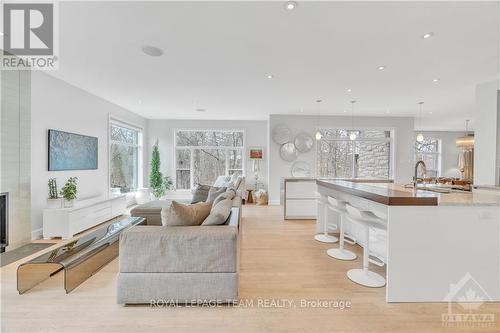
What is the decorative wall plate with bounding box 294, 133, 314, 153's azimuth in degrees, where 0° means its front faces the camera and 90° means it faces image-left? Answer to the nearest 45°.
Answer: approximately 0°

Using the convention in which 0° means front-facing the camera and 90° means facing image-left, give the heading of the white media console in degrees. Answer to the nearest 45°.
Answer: approximately 315°

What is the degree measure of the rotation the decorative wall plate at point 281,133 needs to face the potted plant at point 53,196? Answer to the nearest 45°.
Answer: approximately 45° to its right

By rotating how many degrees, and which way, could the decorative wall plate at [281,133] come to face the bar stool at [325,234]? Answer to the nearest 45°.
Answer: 0° — it already faces it

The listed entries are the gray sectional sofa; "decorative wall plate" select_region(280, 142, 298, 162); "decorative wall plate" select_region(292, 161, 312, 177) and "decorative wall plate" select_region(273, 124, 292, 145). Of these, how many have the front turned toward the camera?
3

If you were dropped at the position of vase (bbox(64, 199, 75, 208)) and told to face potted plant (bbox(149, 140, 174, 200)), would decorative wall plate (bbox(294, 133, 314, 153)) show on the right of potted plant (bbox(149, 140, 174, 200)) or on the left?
right

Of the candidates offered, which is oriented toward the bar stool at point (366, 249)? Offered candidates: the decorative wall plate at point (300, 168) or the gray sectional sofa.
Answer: the decorative wall plate

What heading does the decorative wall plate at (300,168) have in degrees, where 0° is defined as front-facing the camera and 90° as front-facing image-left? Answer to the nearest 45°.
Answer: approximately 0°
